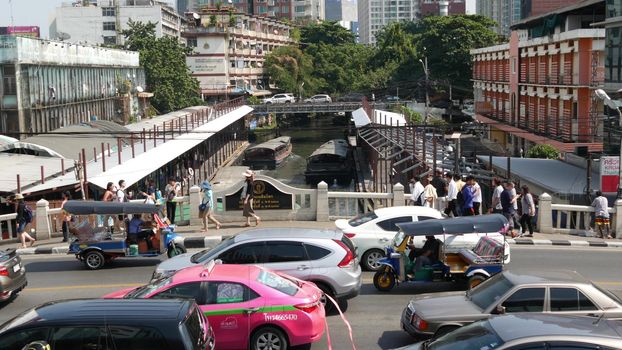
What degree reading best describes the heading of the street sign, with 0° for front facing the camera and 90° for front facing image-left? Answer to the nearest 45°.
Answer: approximately 0°

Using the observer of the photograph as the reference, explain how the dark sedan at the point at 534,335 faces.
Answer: facing to the left of the viewer

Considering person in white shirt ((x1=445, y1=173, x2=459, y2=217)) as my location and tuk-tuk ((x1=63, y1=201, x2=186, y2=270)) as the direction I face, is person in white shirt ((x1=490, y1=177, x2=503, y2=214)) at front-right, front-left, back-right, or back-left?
back-left

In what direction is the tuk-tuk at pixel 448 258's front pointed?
to the viewer's left

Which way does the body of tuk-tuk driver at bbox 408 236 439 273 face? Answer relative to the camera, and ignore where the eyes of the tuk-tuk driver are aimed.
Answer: to the viewer's left

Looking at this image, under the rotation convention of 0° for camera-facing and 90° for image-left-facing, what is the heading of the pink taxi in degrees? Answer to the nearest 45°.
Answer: approximately 135°

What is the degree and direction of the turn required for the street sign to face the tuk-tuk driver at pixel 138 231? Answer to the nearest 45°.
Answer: approximately 45° to its right
